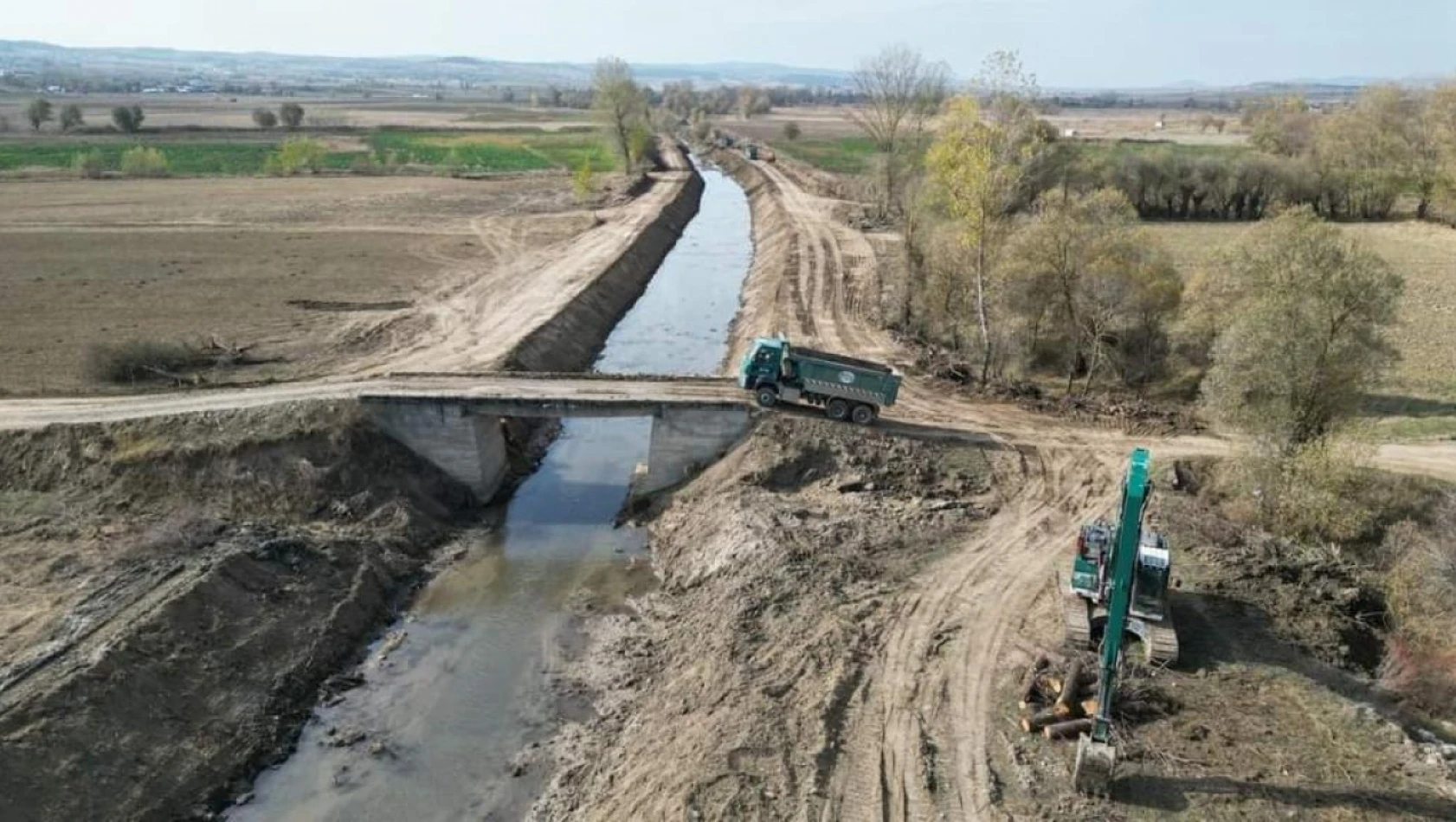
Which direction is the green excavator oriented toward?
toward the camera

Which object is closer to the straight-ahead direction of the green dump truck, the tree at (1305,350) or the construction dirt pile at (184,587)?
the construction dirt pile

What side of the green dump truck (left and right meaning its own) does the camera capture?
left

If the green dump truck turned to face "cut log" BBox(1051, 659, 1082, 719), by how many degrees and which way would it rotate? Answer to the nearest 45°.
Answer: approximately 90° to its left

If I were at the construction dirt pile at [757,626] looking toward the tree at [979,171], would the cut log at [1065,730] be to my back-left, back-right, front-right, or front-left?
back-right

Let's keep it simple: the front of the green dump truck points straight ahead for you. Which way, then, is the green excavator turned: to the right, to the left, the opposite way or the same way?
to the left

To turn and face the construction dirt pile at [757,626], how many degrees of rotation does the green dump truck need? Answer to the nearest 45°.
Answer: approximately 90° to its left

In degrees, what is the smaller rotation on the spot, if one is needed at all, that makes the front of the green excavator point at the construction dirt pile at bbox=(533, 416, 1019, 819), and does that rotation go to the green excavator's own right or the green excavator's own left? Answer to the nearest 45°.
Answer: approximately 90° to the green excavator's own right

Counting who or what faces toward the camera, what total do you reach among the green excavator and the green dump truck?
1

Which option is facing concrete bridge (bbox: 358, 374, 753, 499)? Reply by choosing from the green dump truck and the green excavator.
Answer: the green dump truck

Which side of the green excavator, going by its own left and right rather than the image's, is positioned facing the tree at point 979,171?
back

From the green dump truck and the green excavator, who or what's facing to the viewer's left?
the green dump truck
